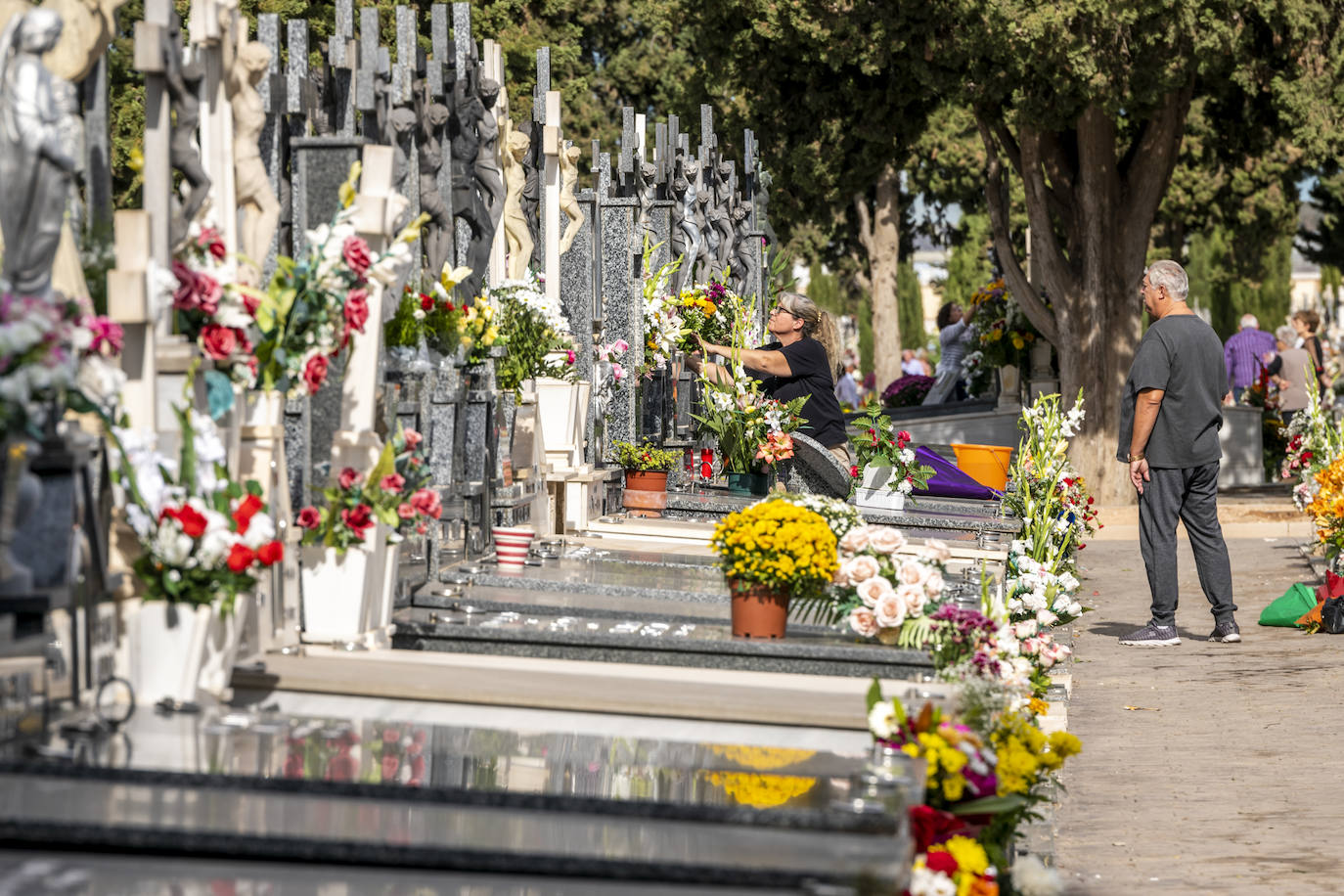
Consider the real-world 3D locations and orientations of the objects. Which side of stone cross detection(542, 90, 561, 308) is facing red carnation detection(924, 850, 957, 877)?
right

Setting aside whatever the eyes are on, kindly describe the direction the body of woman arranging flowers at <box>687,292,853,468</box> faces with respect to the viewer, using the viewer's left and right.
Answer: facing to the left of the viewer

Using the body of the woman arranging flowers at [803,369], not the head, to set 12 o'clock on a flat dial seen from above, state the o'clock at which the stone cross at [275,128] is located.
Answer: The stone cross is roughly at 10 o'clock from the woman arranging flowers.

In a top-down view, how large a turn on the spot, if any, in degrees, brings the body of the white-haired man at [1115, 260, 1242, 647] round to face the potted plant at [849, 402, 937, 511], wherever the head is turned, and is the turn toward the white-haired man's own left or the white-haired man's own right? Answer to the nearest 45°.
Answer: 0° — they already face it

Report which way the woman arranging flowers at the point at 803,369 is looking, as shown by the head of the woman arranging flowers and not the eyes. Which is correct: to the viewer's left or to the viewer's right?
to the viewer's left

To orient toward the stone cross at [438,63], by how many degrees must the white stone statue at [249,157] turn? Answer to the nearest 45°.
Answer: approximately 45° to its left

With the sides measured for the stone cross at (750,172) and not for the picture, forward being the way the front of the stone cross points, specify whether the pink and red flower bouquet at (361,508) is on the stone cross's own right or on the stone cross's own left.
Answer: on the stone cross's own right

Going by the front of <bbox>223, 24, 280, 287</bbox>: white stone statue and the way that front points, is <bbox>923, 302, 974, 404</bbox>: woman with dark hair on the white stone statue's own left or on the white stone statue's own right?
on the white stone statue's own left

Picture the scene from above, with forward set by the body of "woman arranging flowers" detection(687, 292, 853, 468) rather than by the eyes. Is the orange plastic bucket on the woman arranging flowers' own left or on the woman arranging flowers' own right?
on the woman arranging flowers' own right

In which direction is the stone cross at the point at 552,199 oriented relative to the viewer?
to the viewer's right

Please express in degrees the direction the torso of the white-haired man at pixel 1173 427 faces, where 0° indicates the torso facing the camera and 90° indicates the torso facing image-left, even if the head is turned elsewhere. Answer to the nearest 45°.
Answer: approximately 135°
